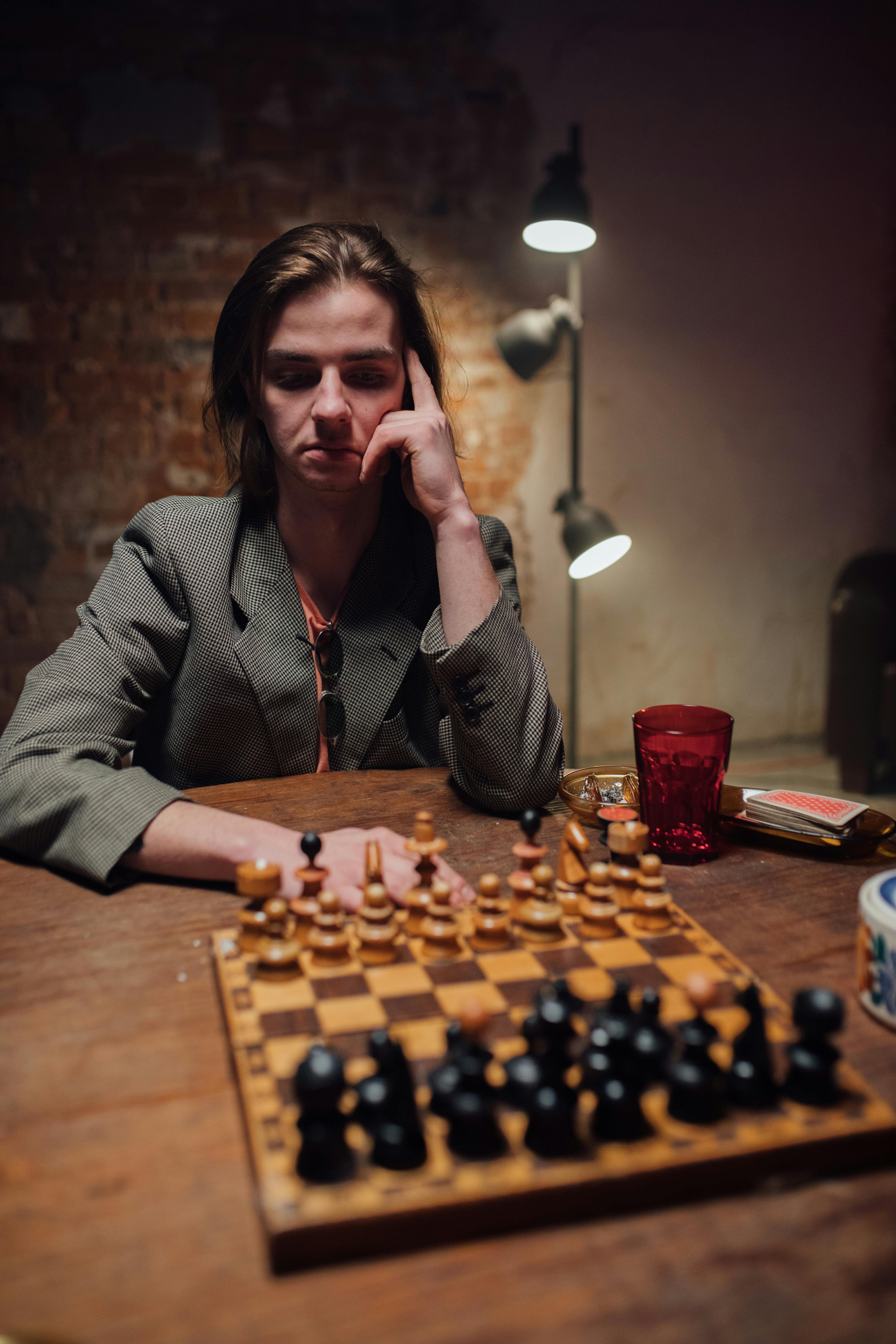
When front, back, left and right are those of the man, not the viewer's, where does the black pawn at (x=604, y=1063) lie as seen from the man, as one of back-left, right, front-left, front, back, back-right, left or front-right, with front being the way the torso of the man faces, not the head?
front

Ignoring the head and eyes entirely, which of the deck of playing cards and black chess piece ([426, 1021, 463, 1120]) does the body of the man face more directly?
the black chess piece

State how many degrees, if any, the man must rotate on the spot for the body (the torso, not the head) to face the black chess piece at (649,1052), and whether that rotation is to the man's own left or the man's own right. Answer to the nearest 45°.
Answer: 0° — they already face it

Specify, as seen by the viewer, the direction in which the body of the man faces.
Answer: toward the camera

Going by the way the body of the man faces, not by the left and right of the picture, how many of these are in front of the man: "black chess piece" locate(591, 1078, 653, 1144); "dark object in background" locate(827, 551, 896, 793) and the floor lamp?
1

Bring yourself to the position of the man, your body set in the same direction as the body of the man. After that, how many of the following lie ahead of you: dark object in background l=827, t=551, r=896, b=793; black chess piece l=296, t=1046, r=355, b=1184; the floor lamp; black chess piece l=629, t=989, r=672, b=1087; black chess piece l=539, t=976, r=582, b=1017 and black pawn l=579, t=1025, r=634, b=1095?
4

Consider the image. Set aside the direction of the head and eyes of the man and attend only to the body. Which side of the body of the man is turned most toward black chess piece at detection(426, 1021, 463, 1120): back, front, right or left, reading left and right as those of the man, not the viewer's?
front

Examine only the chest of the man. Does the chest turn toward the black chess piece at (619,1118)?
yes

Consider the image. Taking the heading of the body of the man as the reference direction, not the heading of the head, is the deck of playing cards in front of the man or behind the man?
in front

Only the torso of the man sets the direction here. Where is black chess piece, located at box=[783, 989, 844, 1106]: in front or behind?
in front

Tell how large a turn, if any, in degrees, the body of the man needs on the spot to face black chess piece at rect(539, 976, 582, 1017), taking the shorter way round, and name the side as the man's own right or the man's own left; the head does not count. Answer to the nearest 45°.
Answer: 0° — they already face it

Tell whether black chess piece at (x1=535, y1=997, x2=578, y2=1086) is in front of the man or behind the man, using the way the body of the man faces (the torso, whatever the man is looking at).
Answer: in front

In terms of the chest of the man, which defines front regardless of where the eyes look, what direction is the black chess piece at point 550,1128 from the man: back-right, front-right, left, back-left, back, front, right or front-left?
front

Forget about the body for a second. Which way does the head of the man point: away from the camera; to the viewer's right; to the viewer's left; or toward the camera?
toward the camera

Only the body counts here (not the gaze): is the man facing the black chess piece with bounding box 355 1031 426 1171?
yes

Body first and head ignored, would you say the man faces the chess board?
yes
